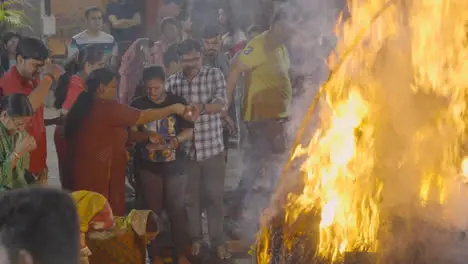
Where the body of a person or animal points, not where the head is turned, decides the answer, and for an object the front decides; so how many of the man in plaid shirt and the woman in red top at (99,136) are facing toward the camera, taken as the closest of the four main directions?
1

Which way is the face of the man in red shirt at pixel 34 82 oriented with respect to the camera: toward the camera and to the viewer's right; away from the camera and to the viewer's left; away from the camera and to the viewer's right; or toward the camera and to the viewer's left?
toward the camera and to the viewer's right

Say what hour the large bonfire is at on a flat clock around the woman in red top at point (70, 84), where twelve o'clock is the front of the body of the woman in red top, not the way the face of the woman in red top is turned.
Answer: The large bonfire is roughly at 1 o'clock from the woman in red top.

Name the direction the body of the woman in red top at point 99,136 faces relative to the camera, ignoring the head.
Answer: to the viewer's right

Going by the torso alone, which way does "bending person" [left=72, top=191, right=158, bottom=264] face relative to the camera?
to the viewer's right

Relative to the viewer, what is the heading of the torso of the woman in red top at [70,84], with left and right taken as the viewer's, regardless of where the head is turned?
facing to the right of the viewer

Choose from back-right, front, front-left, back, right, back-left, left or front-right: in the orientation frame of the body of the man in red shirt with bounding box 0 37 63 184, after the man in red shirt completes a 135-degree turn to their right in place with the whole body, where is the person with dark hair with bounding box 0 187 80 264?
left

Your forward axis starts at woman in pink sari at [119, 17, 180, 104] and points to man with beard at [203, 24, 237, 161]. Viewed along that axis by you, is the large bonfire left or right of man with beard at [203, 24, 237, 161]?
right

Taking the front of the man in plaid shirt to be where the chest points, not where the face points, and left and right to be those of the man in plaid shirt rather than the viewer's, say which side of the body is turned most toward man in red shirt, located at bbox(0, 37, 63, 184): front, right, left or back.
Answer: right

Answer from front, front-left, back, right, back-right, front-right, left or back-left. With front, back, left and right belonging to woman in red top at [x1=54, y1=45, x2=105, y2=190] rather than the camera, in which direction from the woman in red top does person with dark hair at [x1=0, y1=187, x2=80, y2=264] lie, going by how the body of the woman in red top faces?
right

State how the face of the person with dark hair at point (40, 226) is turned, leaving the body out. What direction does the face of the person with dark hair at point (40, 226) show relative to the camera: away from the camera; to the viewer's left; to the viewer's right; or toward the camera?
away from the camera

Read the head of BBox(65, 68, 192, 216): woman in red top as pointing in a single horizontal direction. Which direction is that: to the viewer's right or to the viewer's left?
to the viewer's right

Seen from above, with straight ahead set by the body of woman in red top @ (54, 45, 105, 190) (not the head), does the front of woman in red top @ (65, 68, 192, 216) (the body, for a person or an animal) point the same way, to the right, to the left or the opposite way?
the same way

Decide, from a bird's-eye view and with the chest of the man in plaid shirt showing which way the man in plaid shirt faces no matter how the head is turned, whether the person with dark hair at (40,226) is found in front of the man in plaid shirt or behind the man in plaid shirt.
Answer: in front

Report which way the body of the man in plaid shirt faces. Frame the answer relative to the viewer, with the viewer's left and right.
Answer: facing the viewer
